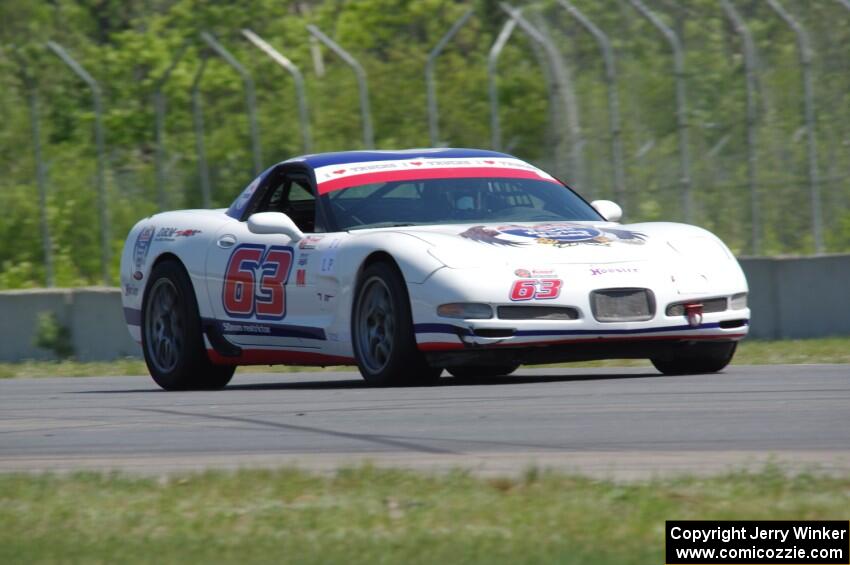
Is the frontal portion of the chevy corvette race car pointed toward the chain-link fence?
no

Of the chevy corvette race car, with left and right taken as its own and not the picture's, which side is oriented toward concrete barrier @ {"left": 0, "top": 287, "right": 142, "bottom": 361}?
back

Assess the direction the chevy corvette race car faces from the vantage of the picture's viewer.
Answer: facing the viewer and to the right of the viewer

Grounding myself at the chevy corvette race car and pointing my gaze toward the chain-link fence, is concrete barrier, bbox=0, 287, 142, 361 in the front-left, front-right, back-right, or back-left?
front-left

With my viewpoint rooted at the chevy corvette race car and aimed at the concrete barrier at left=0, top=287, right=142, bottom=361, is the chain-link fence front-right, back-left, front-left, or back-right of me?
front-right
